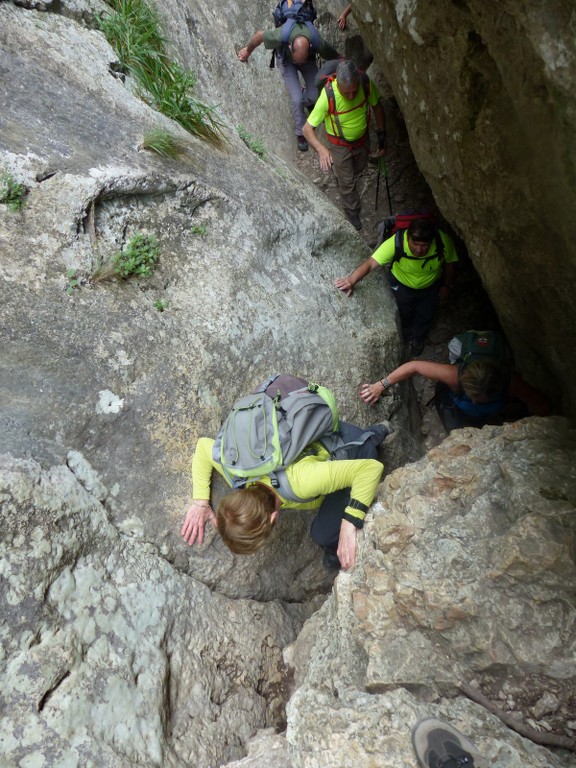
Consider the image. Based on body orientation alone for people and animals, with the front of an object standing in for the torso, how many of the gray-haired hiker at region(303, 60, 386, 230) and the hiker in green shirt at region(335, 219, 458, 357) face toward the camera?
2

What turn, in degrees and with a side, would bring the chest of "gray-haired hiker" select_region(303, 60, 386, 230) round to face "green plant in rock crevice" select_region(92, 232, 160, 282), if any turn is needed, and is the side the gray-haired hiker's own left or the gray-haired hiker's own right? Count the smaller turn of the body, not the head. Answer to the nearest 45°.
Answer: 0° — they already face it

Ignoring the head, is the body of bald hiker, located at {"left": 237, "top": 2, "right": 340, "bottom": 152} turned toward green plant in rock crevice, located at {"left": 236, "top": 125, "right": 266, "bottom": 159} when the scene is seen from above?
yes

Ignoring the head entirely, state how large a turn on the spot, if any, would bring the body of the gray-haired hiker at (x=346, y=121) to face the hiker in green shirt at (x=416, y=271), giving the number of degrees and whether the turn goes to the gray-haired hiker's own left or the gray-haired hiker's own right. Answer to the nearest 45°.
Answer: approximately 45° to the gray-haired hiker's own left

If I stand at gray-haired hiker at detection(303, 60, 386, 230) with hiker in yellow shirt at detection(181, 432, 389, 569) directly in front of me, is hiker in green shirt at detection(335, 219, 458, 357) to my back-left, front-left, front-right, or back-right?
front-left

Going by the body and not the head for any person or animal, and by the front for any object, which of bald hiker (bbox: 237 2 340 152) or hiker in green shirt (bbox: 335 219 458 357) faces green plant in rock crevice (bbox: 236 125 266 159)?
the bald hiker

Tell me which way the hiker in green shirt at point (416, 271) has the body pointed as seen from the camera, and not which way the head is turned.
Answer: toward the camera

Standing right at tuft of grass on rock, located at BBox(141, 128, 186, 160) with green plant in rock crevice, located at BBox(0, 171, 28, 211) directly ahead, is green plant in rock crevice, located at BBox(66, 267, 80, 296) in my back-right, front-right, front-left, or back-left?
front-left

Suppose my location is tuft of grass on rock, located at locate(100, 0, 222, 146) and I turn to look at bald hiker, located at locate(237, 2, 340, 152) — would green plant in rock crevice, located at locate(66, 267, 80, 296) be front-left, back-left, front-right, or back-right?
back-right

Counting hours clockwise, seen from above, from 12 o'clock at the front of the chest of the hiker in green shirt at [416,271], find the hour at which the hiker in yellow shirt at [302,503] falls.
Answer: the hiker in yellow shirt at [302,503] is roughly at 12 o'clock from the hiker in green shirt at [416,271].

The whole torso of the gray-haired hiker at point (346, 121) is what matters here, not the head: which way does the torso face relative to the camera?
toward the camera

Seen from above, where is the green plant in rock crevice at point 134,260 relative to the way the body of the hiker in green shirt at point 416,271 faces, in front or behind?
in front

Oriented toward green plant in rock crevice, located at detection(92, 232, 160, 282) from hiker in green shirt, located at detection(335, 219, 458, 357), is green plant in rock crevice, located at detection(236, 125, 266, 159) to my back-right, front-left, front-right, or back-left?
front-right

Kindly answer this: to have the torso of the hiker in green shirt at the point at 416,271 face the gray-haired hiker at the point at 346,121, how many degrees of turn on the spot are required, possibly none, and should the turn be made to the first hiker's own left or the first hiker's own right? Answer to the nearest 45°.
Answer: approximately 135° to the first hiker's own right
